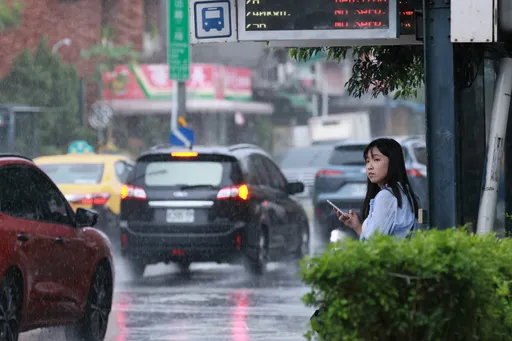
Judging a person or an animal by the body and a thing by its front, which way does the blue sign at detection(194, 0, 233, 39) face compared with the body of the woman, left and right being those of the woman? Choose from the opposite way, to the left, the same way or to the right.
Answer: to the left

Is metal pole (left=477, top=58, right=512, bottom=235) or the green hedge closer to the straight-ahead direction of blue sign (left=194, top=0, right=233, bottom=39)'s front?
the green hedge

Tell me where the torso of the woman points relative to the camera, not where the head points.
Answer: to the viewer's left

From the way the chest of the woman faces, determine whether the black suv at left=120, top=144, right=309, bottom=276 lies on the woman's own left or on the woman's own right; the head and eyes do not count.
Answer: on the woman's own right

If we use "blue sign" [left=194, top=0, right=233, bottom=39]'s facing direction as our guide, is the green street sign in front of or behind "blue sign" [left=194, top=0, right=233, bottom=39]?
behind

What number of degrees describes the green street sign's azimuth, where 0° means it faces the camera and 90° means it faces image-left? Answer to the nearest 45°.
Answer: approximately 0°

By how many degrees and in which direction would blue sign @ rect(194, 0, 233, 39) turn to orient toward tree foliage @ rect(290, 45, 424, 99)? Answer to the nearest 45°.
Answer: approximately 135° to its left
